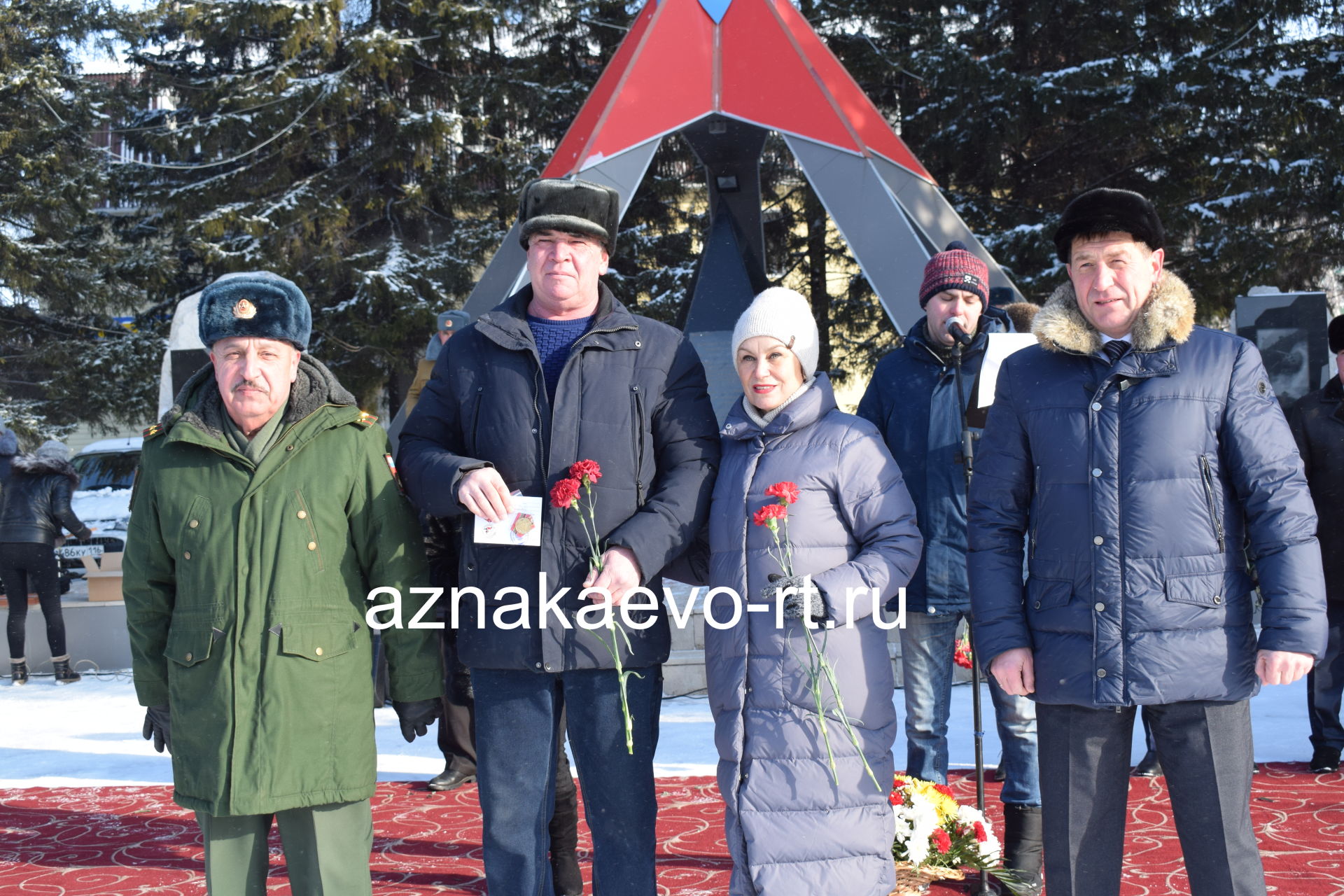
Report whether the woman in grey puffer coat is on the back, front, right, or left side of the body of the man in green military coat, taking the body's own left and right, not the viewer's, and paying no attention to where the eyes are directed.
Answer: left

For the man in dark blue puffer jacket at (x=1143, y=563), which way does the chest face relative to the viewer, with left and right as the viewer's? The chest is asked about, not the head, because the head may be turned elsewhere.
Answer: facing the viewer

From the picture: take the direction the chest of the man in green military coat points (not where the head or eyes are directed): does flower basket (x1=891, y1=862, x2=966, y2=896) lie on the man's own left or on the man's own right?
on the man's own left

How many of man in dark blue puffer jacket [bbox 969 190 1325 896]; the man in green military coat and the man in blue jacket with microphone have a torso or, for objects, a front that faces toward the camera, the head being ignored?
3

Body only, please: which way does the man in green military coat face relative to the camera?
toward the camera

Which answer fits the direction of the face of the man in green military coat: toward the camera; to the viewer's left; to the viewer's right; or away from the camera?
toward the camera

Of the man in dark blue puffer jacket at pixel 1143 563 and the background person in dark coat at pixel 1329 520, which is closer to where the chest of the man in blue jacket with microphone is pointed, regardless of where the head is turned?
the man in dark blue puffer jacket

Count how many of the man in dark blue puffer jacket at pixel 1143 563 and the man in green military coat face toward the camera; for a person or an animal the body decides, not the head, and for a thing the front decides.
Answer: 2

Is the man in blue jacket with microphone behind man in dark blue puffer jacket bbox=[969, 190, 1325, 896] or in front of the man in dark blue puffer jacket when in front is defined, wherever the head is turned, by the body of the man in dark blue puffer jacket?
behind

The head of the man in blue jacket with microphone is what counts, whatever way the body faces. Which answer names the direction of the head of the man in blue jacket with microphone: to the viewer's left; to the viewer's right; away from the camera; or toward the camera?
toward the camera
